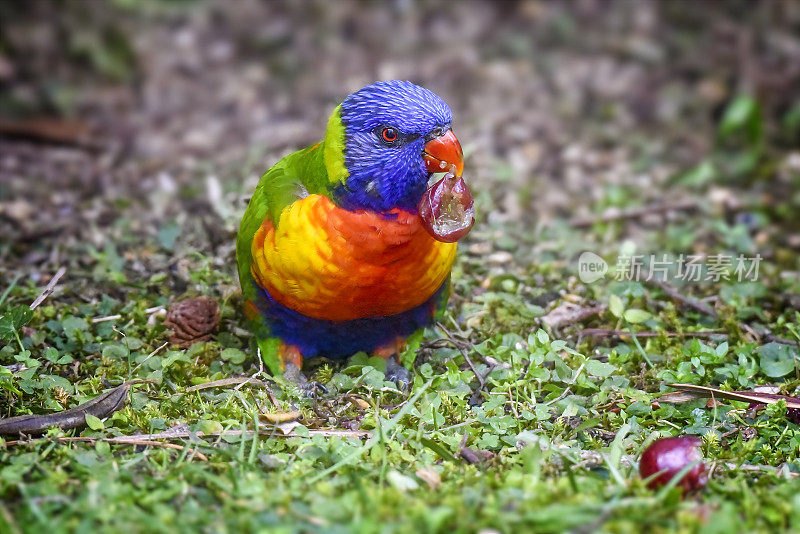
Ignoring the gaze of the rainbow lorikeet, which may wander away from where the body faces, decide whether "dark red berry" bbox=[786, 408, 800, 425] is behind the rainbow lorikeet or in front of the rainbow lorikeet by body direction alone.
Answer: in front

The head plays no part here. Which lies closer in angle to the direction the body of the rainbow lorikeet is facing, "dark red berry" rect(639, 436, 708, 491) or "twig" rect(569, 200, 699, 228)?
the dark red berry

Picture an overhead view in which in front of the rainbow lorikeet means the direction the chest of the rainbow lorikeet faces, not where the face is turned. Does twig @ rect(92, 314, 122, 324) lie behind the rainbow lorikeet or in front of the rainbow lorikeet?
behind

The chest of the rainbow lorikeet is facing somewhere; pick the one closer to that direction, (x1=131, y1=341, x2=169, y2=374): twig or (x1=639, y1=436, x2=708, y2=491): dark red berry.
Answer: the dark red berry

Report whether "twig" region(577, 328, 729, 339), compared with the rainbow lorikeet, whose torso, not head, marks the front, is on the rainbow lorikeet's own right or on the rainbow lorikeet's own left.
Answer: on the rainbow lorikeet's own left

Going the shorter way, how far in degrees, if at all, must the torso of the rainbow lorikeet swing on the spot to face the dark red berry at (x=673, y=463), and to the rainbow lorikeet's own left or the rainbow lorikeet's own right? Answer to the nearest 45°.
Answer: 0° — it already faces it

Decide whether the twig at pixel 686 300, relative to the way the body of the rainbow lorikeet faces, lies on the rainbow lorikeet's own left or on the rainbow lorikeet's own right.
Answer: on the rainbow lorikeet's own left

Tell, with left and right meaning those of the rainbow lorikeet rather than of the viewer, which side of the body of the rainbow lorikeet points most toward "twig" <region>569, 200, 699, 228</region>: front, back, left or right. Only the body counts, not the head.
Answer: left

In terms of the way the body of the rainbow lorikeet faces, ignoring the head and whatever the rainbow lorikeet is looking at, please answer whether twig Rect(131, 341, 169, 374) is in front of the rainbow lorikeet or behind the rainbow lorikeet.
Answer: behind

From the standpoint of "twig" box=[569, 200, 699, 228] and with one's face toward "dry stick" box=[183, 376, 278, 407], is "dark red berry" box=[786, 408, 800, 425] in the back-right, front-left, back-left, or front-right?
front-left

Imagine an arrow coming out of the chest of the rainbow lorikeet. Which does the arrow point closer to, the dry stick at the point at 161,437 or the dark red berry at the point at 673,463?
the dark red berry

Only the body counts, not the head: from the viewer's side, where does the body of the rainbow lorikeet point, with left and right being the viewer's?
facing the viewer and to the right of the viewer
